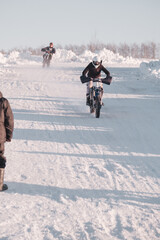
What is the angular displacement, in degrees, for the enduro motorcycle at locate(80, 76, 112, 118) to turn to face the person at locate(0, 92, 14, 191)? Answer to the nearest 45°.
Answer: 0° — it already faces them

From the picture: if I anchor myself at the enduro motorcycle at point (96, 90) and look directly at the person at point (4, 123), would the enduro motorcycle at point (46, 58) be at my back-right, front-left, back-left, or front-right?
back-right

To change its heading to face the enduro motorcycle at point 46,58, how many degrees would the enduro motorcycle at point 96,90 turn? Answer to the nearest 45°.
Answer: approximately 180°

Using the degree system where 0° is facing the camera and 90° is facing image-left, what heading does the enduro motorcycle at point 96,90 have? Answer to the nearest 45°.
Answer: approximately 0°

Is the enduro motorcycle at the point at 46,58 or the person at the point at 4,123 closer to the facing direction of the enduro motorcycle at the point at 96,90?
the person
